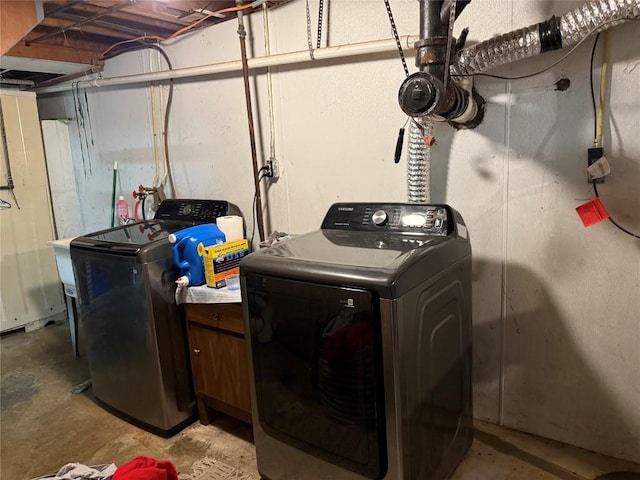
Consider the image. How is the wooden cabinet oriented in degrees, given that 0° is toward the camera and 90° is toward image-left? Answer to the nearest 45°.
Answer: approximately 45°

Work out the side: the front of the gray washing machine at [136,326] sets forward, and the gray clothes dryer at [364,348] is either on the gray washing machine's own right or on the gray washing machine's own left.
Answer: on the gray washing machine's own left

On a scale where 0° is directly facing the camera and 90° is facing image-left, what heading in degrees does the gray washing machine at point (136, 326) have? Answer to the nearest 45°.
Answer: approximately 45°
